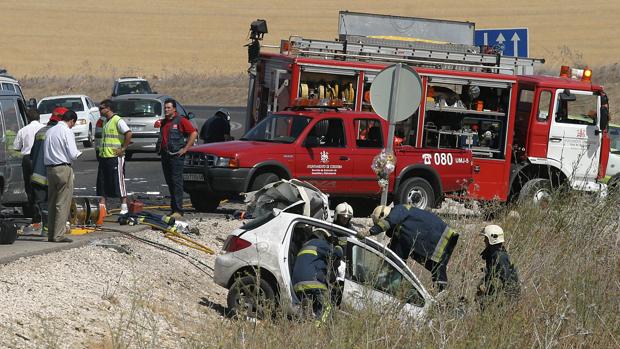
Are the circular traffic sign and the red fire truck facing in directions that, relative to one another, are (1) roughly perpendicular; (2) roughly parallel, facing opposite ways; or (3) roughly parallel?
roughly perpendicular

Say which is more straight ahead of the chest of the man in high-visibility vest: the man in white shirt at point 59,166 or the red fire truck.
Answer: the man in white shirt

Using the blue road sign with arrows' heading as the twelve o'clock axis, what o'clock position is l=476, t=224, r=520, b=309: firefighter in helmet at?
The firefighter in helmet is roughly at 12 o'clock from the blue road sign with arrows.

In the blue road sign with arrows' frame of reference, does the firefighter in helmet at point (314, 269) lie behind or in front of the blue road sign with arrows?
in front

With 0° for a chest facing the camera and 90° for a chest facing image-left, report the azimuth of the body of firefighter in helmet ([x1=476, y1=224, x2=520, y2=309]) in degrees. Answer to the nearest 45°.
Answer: approximately 90°

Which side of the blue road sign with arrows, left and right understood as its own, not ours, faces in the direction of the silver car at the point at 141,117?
right

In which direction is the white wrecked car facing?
to the viewer's right

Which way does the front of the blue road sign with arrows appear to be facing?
toward the camera

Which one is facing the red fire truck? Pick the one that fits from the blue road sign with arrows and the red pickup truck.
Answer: the blue road sign with arrows

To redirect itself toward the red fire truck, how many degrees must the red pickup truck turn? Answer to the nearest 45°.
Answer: approximately 180°

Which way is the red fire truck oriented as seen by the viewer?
to the viewer's right

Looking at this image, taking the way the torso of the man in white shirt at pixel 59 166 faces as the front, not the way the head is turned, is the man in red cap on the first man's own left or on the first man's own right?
on the first man's own left

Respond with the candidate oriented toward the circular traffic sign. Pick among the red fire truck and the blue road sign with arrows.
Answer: the blue road sign with arrows
